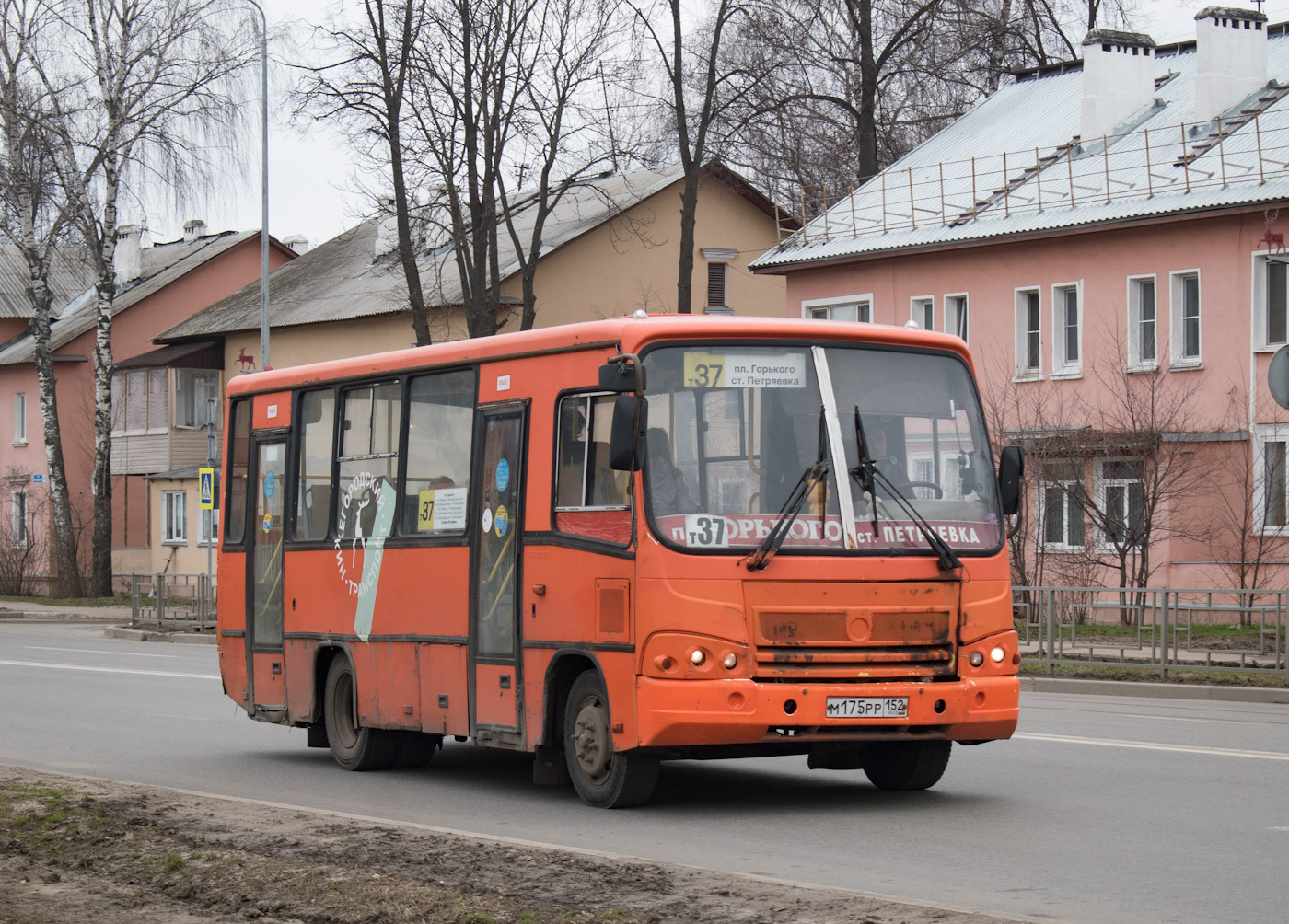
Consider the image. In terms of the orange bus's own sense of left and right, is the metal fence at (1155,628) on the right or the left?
on its left

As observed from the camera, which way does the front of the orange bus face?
facing the viewer and to the right of the viewer

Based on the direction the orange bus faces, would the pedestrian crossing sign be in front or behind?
behind

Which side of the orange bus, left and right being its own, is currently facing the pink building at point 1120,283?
left

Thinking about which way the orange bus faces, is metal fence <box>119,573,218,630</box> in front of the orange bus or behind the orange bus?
behind

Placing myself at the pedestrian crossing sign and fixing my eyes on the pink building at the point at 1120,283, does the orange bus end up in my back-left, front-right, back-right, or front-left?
front-right
